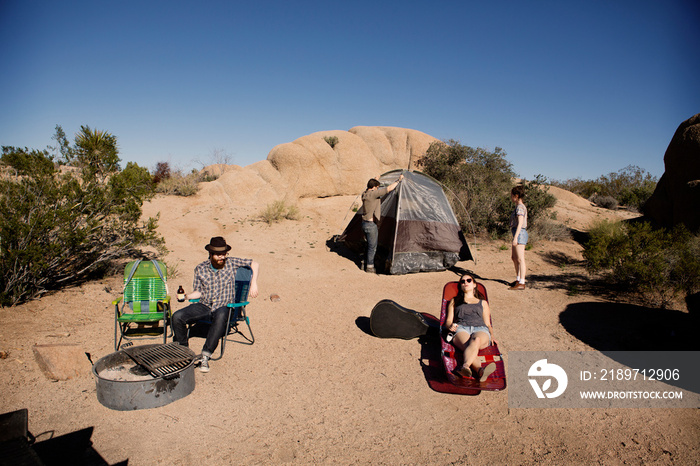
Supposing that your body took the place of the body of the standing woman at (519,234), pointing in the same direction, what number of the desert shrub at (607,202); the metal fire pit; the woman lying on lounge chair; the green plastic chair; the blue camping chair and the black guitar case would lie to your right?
1

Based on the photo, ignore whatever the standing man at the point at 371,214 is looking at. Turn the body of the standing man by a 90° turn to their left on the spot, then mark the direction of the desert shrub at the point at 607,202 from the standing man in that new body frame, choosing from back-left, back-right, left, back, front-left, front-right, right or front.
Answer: right

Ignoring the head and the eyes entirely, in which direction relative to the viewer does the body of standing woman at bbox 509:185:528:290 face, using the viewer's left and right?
facing to the left of the viewer

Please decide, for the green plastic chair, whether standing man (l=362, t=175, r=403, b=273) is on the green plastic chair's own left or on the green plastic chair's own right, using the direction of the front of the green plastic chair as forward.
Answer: on the green plastic chair's own left

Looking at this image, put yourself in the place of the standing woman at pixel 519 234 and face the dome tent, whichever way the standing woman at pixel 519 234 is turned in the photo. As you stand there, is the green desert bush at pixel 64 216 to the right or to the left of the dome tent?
left

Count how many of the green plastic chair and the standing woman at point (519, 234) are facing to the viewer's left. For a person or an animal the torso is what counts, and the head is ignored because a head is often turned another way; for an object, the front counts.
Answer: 1

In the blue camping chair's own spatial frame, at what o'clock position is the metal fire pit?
The metal fire pit is roughly at 12 o'clock from the blue camping chair.

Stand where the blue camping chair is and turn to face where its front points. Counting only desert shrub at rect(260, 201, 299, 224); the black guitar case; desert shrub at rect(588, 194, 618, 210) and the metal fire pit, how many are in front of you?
1

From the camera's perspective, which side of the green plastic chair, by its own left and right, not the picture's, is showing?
front

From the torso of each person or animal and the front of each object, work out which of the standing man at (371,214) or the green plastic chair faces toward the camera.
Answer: the green plastic chair

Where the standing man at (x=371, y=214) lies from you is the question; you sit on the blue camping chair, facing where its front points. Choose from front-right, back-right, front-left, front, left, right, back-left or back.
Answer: back

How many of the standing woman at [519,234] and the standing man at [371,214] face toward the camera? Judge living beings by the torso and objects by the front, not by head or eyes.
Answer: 0

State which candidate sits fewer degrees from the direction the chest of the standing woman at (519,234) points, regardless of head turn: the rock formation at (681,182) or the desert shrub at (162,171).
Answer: the desert shrub

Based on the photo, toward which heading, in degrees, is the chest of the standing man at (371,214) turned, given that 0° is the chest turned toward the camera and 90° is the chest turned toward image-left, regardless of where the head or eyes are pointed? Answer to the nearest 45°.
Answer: approximately 225°

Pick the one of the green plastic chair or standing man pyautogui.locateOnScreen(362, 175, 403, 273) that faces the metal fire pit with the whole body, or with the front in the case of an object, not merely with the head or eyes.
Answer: the green plastic chair

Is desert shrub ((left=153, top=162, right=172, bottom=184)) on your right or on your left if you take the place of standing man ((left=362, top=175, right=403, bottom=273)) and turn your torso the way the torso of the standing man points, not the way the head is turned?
on your left
